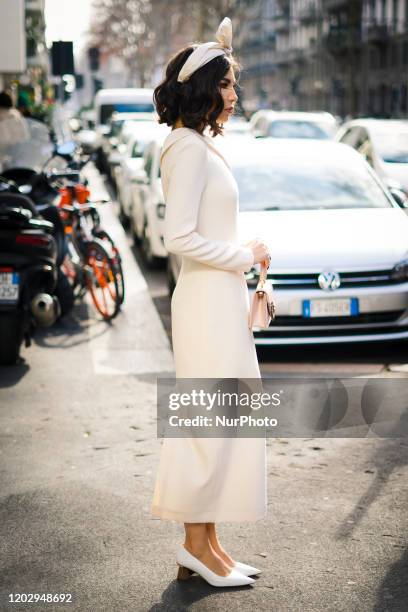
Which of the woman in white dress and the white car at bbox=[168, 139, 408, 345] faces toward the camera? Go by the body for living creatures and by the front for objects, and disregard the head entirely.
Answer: the white car

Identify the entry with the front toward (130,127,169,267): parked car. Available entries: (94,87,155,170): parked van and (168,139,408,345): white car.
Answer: (94,87,155,170): parked van

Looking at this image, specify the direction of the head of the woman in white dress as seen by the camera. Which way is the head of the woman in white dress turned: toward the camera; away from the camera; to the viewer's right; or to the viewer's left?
to the viewer's right

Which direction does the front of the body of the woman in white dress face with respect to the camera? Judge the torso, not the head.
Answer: to the viewer's right

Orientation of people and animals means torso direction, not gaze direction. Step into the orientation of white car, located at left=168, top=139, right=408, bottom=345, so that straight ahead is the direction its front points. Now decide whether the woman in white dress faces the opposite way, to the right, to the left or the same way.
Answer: to the left

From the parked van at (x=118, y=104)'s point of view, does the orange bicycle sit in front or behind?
in front

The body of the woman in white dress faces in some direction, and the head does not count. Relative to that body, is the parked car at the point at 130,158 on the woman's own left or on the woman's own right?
on the woman's own left

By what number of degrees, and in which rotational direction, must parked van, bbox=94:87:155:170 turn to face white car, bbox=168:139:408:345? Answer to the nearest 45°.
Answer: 0° — it already faces it

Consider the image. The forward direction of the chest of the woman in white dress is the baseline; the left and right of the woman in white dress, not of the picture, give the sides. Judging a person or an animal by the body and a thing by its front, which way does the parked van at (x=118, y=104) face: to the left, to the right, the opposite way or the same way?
to the right

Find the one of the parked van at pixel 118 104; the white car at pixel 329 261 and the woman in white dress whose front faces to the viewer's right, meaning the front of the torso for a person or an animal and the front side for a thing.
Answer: the woman in white dress

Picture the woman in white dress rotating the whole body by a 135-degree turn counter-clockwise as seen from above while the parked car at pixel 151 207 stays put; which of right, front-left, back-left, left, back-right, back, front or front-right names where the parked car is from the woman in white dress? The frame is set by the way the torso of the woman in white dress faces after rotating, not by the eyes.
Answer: front-right

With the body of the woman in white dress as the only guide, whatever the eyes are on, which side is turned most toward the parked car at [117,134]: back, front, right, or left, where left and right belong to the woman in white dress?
left

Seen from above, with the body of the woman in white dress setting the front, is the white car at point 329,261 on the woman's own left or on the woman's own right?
on the woman's own left

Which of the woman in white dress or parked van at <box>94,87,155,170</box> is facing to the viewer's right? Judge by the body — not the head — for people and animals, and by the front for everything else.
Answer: the woman in white dress

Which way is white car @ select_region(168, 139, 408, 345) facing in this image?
toward the camera

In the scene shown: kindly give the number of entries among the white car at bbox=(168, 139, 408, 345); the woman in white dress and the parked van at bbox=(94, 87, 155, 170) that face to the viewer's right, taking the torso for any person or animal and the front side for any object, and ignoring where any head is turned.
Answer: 1

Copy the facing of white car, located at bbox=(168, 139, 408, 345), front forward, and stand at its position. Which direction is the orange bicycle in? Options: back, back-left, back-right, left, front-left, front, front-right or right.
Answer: back-right
